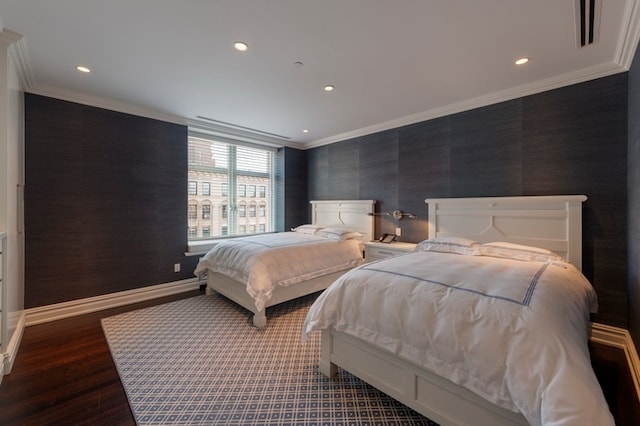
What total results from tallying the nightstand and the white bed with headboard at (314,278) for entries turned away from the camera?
0

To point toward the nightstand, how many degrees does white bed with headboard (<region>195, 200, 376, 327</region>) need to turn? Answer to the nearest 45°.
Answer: approximately 135° to its left

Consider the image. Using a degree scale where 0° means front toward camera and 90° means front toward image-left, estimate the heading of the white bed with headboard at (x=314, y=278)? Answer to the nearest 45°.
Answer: approximately 45°

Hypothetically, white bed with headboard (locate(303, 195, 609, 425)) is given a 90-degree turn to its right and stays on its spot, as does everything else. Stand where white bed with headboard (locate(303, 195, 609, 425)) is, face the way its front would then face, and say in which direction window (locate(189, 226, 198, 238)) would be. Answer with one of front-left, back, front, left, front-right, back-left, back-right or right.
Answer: front-left

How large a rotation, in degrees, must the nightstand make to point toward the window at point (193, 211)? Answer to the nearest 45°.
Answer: approximately 45° to its right

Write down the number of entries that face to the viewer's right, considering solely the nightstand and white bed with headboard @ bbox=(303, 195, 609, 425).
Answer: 0

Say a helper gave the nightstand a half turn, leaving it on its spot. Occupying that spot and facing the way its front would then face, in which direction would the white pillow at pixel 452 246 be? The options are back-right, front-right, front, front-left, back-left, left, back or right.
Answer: right

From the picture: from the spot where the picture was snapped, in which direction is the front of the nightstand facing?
facing the viewer and to the left of the viewer

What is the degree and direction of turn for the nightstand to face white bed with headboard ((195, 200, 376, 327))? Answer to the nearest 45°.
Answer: approximately 45° to its right

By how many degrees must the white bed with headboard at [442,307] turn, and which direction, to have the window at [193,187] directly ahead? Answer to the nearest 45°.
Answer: approximately 45° to its right

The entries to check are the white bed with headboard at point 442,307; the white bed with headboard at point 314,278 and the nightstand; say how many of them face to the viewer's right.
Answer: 0

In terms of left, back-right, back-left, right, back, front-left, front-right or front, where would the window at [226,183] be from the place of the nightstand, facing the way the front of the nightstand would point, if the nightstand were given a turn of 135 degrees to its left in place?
back

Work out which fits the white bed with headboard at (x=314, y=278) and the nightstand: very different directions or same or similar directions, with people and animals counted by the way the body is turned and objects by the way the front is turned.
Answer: same or similar directions

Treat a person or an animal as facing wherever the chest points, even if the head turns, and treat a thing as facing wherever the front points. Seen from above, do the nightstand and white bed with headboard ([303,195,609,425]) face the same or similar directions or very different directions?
same or similar directions
